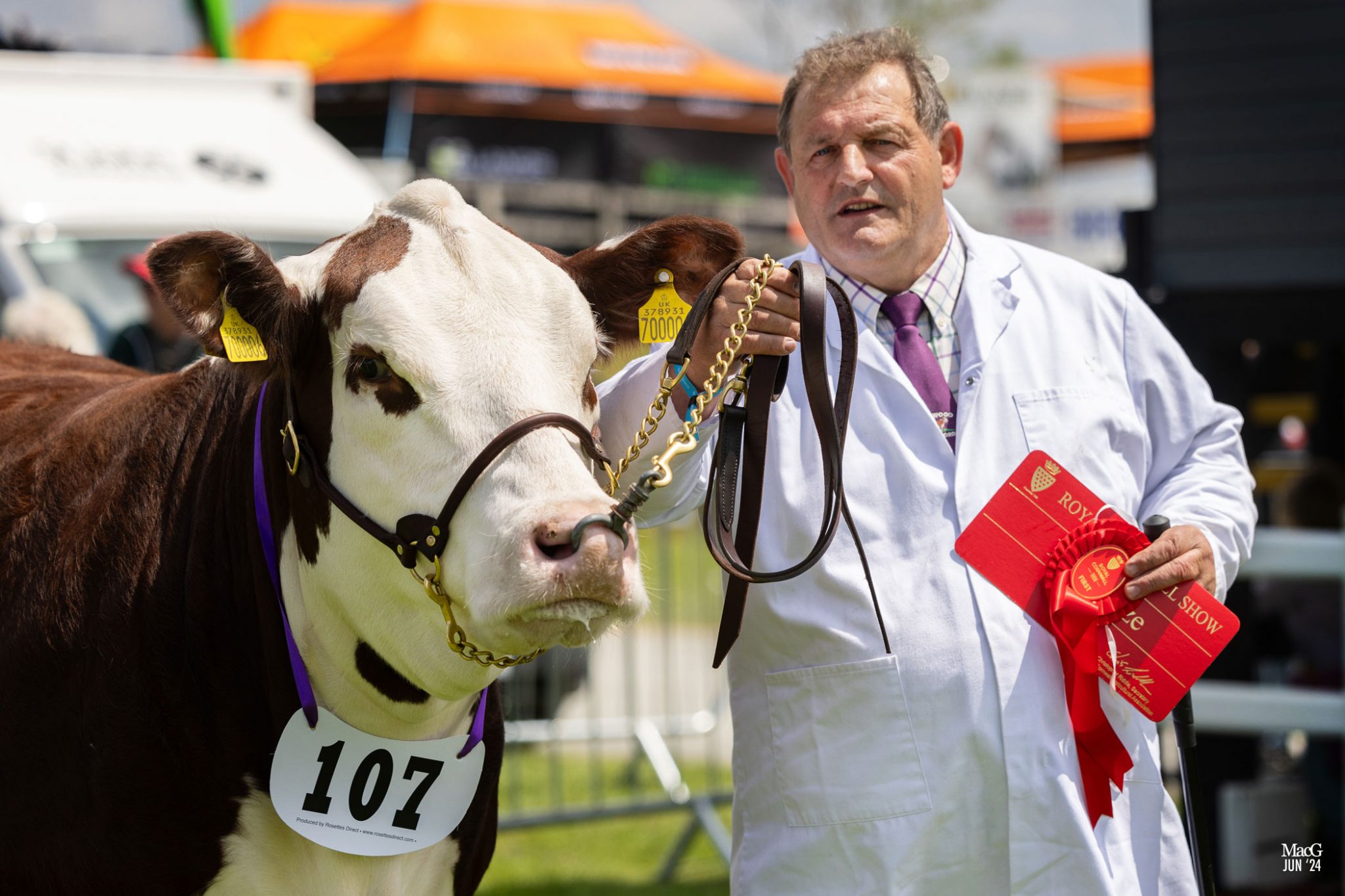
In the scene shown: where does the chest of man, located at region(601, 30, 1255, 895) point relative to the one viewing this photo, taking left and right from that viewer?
facing the viewer

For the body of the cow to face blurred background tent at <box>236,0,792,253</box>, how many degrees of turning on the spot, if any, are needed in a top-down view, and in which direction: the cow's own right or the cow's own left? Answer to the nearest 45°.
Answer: approximately 135° to the cow's own left

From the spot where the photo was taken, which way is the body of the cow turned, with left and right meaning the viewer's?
facing the viewer and to the right of the viewer

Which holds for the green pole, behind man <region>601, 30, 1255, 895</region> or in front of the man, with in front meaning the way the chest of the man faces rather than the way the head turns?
behind

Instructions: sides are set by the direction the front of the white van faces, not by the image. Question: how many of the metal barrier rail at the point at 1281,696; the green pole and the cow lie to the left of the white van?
1
